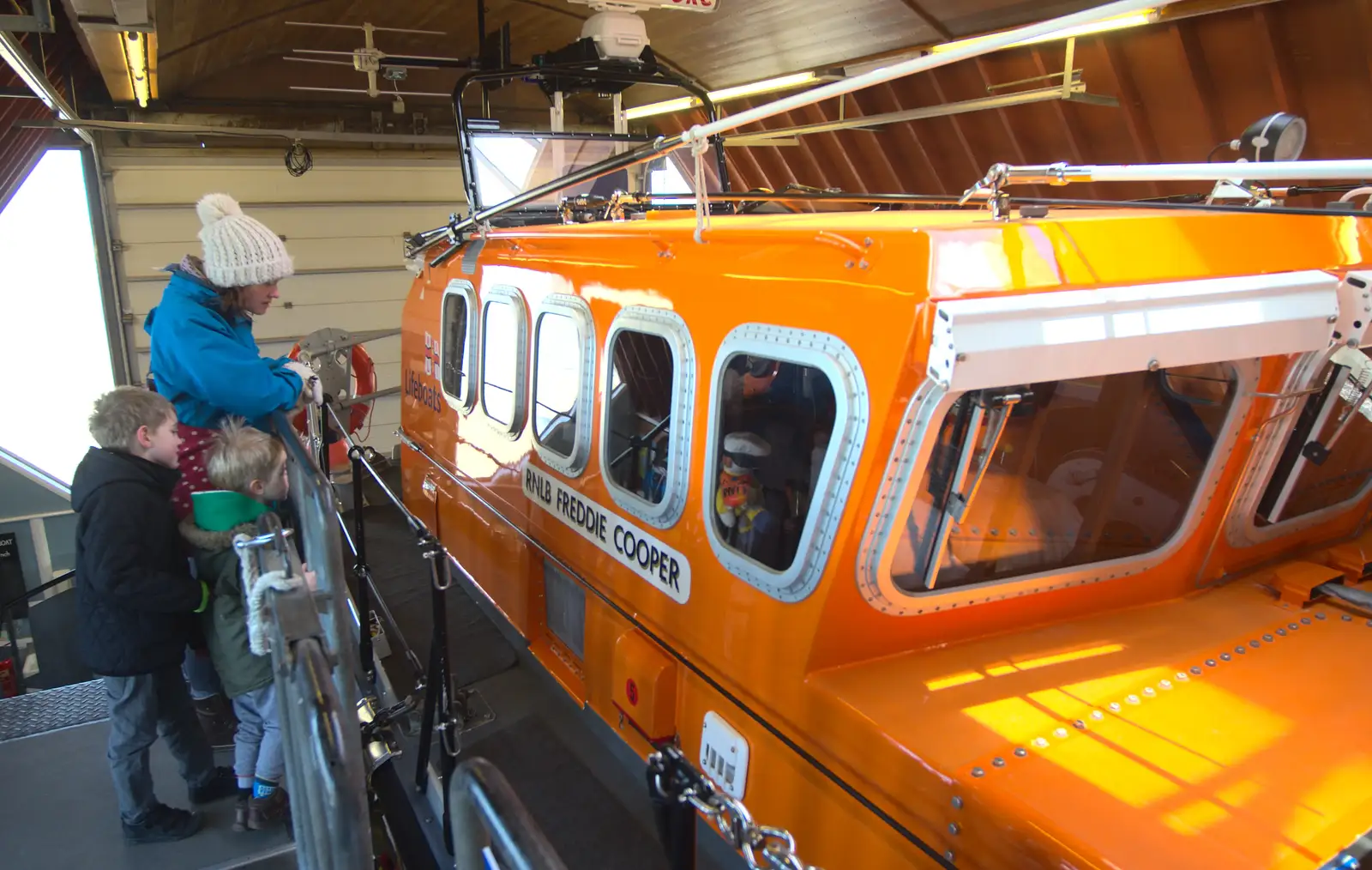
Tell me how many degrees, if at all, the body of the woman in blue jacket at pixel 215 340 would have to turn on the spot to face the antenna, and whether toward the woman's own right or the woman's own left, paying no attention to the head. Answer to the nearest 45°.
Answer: approximately 90° to the woman's own left

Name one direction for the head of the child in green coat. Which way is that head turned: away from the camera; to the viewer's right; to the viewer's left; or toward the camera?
to the viewer's right

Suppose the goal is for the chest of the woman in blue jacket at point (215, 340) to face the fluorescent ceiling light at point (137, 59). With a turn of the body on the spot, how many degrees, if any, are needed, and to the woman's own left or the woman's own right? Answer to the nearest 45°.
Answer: approximately 90° to the woman's own left

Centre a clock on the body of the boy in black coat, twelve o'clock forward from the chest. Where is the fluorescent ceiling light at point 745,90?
The fluorescent ceiling light is roughly at 11 o'clock from the boy in black coat.

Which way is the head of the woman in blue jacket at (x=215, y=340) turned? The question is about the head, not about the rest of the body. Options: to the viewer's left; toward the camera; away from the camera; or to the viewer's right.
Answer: to the viewer's right

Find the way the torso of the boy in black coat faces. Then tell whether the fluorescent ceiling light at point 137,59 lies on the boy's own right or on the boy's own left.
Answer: on the boy's own left

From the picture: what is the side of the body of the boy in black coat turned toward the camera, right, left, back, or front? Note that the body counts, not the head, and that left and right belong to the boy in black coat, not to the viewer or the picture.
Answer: right

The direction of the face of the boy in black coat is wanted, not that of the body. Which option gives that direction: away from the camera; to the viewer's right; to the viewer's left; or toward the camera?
to the viewer's right

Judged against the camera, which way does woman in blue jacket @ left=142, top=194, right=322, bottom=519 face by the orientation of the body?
to the viewer's right

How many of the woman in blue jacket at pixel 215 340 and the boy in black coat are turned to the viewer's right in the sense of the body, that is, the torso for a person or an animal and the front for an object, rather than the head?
2

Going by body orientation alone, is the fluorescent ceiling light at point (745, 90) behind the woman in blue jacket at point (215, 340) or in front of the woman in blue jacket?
in front
